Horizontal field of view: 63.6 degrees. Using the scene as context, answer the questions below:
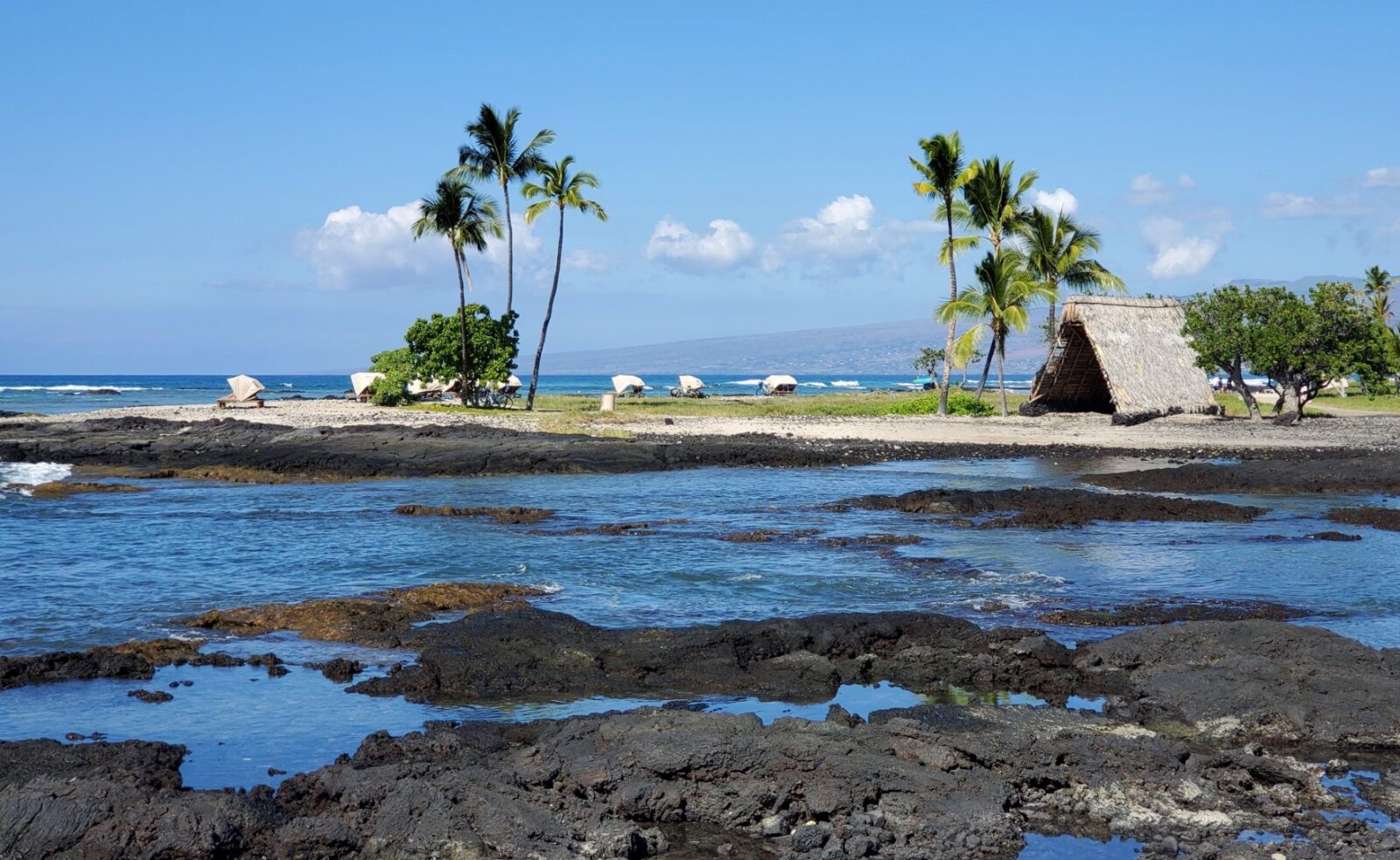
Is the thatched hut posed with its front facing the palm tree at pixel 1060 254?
no

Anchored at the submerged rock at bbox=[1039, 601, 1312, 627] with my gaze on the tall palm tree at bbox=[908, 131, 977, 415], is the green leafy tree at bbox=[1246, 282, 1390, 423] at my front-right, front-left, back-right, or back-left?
front-right

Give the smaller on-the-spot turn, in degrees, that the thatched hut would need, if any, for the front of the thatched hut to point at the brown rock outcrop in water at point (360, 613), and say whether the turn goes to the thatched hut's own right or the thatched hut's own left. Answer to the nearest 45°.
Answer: approximately 45° to the thatched hut's own left

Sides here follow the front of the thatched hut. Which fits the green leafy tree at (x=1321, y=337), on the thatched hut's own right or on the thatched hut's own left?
on the thatched hut's own left

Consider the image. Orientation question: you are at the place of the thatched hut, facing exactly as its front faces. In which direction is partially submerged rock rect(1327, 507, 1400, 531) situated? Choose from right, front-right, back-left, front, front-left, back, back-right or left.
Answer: front-left

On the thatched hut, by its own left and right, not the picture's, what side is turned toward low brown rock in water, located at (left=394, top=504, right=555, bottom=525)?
front

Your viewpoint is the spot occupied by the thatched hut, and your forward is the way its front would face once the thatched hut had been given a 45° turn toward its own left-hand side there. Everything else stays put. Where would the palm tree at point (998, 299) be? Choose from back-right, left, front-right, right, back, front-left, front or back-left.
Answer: right

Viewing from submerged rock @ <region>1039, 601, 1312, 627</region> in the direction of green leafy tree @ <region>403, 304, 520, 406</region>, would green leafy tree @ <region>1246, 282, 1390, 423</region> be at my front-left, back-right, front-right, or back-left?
front-right

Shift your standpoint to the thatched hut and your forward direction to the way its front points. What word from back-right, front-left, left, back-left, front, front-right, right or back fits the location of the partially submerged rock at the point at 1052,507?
front-left

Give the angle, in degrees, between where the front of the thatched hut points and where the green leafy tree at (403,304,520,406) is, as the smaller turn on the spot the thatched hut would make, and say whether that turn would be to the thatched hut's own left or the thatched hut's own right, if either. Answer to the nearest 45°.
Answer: approximately 45° to the thatched hut's own right

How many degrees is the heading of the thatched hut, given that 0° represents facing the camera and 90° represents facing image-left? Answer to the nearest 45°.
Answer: approximately 45°
